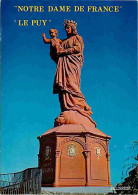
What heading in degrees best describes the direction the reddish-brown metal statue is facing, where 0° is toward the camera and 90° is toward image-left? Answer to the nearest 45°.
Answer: approximately 45°
